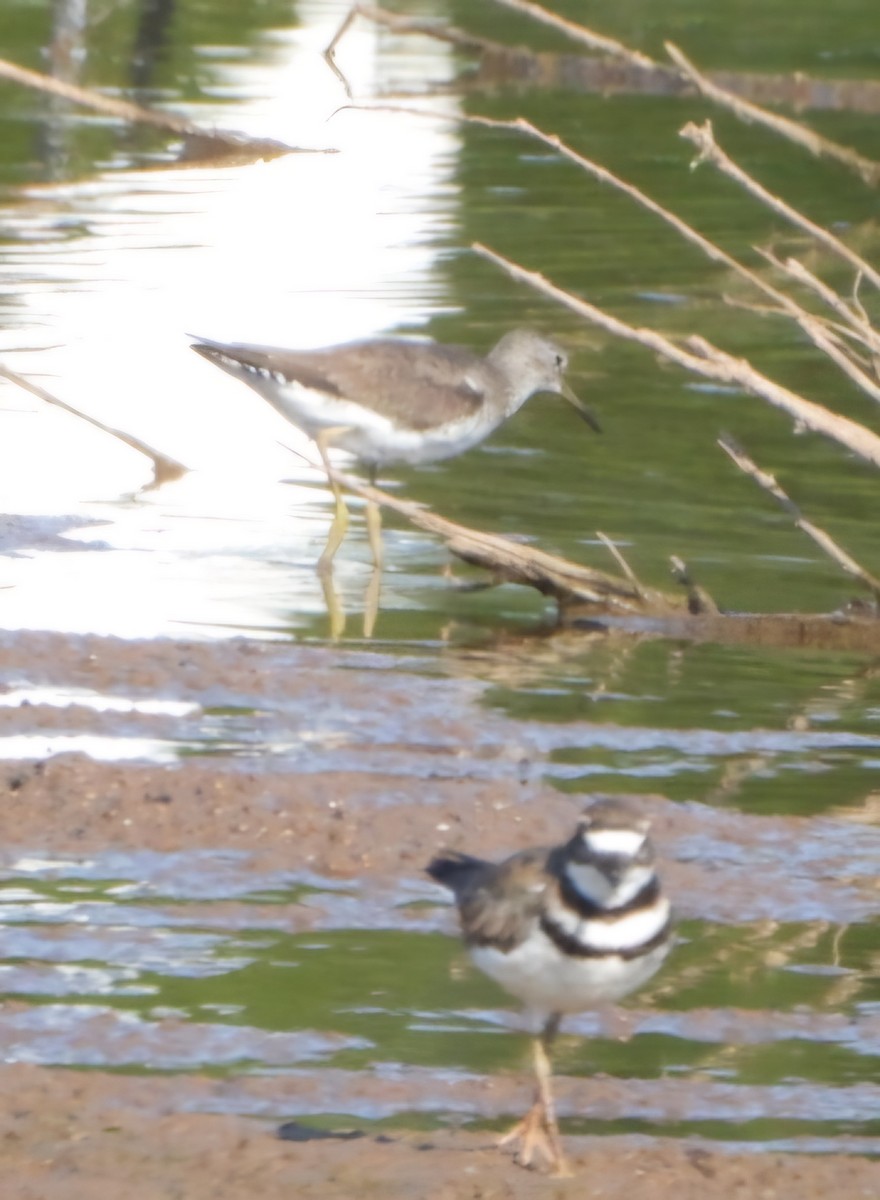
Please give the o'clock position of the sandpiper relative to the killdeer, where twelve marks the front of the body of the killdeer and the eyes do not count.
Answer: The sandpiper is roughly at 7 o'clock from the killdeer.

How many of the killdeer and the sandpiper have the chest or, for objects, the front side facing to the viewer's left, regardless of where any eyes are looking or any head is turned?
0

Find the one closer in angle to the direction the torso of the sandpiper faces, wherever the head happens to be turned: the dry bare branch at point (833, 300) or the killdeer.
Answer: the dry bare branch

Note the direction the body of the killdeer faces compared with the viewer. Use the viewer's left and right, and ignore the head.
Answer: facing the viewer and to the right of the viewer

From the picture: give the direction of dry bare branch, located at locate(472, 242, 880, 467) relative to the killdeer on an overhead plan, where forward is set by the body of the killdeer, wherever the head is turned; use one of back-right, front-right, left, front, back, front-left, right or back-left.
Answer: back-left

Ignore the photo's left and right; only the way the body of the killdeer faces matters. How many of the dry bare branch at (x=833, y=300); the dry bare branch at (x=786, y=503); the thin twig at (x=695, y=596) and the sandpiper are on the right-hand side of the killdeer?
0

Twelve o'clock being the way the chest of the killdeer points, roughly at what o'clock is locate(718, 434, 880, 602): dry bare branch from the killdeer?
The dry bare branch is roughly at 8 o'clock from the killdeer.

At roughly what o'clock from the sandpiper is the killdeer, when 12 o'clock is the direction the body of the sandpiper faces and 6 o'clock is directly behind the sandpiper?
The killdeer is roughly at 3 o'clock from the sandpiper.

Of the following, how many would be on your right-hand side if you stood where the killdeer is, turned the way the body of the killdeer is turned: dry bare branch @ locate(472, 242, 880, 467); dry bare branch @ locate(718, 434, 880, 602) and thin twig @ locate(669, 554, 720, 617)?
0

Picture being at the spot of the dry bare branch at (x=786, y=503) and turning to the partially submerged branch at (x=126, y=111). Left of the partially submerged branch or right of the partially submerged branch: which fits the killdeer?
left

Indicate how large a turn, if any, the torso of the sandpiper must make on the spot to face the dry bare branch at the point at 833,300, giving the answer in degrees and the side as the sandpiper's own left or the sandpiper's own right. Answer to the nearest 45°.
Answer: approximately 45° to the sandpiper's own right

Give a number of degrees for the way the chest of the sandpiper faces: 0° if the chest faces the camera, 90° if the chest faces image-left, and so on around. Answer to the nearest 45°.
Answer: approximately 270°

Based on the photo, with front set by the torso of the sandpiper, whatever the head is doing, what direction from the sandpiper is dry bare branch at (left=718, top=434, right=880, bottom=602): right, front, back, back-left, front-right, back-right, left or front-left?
front-right
